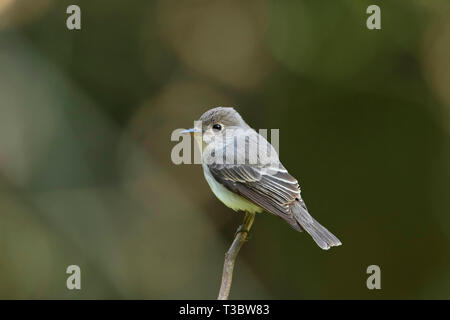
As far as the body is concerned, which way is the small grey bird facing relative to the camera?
to the viewer's left
